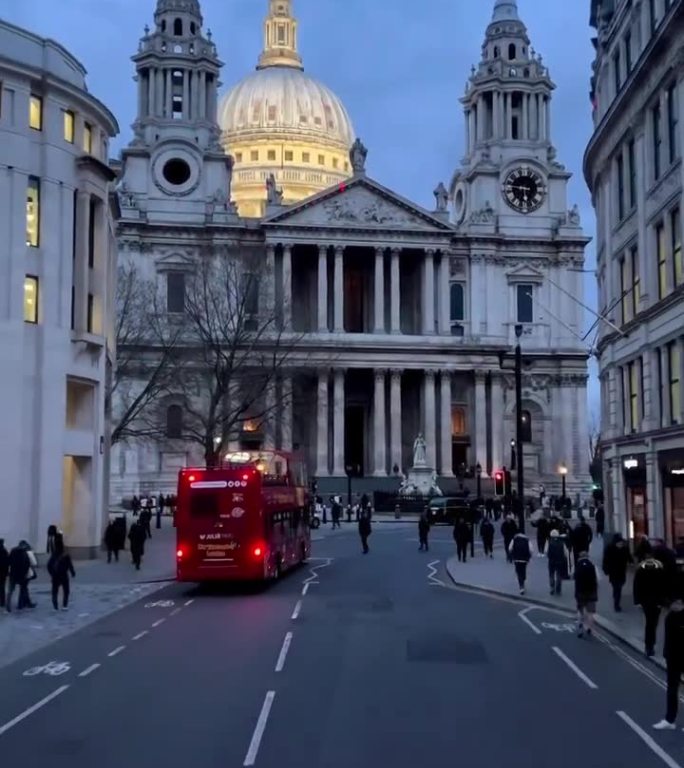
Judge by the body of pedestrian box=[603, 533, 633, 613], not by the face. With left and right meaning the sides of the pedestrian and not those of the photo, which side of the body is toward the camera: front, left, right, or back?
front

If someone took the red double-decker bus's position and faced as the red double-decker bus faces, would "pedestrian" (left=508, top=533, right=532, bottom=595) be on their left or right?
on their right

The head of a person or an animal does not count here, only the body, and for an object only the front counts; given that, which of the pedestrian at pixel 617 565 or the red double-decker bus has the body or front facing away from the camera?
the red double-decker bus

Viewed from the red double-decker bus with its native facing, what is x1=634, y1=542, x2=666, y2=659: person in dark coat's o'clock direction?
The person in dark coat is roughly at 5 o'clock from the red double-decker bus.

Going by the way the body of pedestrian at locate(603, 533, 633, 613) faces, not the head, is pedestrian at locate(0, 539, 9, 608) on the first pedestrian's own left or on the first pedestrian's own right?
on the first pedestrian's own right

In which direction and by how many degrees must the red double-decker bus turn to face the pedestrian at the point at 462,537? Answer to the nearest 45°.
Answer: approximately 45° to its right

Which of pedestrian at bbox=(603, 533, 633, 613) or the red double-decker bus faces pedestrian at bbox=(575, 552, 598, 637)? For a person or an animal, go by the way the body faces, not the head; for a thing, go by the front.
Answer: pedestrian at bbox=(603, 533, 633, 613)

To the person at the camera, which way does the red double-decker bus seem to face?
facing away from the viewer

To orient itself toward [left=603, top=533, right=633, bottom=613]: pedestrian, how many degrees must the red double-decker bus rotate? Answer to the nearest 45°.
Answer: approximately 135° to its right
